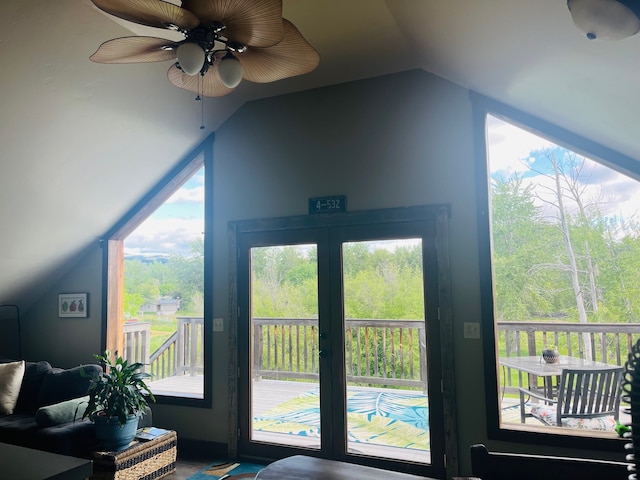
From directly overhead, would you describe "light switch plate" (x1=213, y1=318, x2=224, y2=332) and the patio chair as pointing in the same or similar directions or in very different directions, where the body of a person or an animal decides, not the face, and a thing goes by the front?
very different directions

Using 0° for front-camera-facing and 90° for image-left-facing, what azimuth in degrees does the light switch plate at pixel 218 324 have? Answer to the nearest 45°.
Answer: approximately 0°

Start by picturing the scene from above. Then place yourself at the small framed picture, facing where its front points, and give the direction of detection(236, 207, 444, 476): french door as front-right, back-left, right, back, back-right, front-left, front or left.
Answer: front-left

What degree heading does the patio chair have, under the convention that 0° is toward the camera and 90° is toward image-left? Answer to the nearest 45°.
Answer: approximately 135°

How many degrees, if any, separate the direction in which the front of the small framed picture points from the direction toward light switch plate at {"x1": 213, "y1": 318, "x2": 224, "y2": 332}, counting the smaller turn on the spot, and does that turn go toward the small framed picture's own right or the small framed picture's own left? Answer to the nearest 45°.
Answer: approximately 45° to the small framed picture's own left

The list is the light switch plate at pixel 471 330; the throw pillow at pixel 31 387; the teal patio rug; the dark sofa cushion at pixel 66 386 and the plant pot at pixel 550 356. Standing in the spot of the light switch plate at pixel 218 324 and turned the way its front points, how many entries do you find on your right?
2

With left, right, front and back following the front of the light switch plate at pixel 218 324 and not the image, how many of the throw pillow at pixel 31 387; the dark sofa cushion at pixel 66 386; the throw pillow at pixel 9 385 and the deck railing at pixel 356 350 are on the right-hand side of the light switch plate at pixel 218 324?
3

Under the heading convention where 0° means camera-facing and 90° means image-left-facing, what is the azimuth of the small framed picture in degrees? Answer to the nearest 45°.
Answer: approximately 0°
